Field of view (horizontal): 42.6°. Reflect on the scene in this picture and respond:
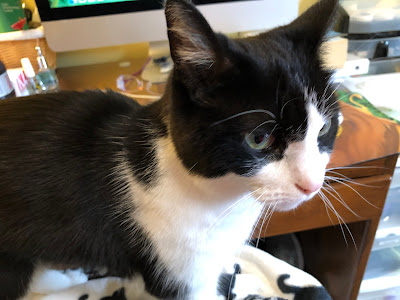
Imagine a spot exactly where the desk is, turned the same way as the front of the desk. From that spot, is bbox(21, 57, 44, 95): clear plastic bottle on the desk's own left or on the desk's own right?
on the desk's own right

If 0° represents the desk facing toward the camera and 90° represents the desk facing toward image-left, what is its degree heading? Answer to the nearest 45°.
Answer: approximately 0°
